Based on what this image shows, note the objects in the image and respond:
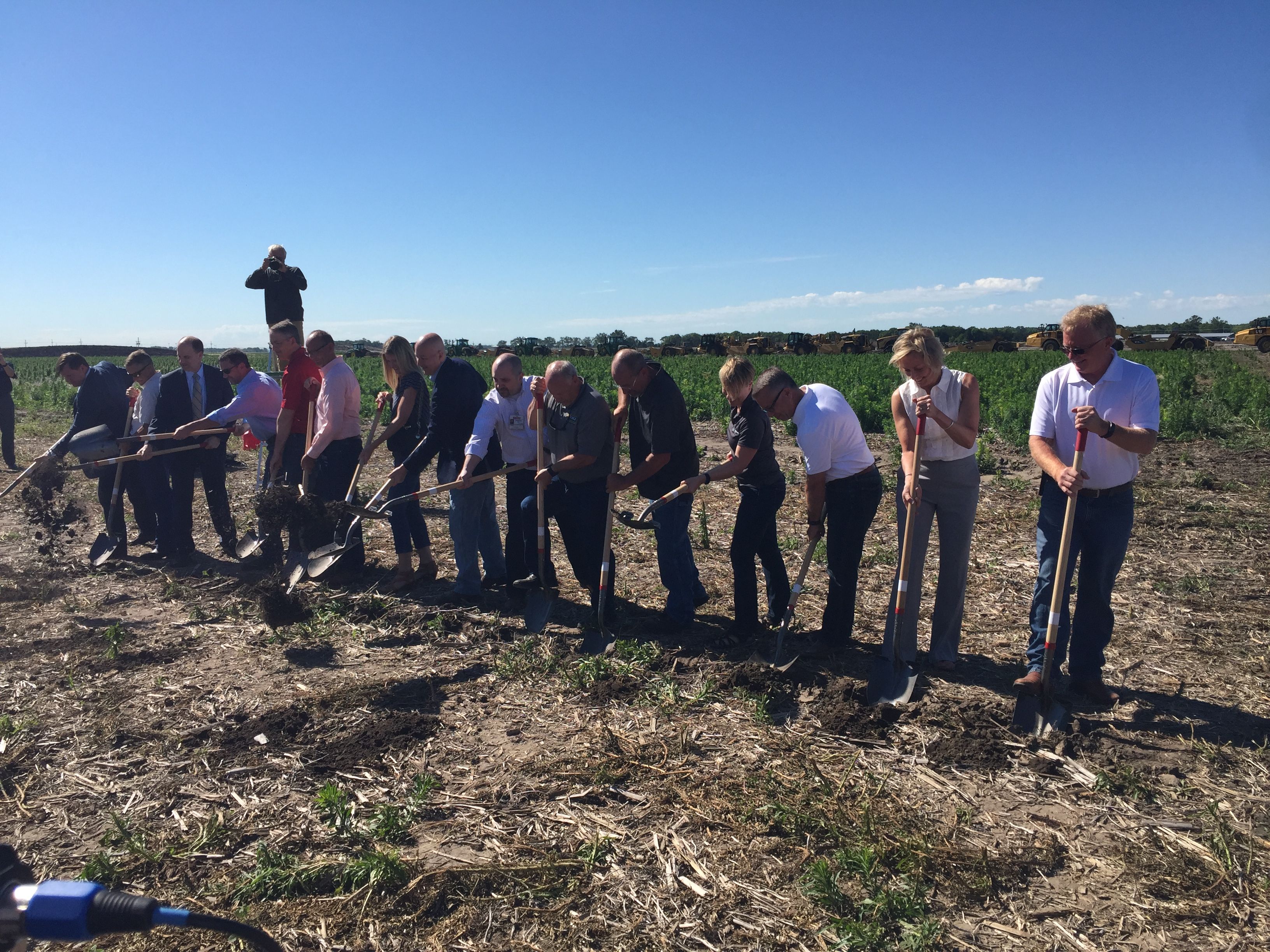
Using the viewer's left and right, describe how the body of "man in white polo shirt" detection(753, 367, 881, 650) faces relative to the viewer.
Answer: facing to the left of the viewer

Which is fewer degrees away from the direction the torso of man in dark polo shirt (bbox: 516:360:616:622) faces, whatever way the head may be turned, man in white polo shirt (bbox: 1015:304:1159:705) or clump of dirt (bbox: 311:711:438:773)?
the clump of dirt

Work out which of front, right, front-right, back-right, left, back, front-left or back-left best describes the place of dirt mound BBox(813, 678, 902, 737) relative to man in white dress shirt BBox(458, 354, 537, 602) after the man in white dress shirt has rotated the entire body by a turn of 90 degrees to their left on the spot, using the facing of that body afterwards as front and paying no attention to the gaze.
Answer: front

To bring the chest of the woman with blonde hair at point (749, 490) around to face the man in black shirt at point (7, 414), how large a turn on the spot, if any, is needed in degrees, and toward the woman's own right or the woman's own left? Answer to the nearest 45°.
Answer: approximately 45° to the woman's own right

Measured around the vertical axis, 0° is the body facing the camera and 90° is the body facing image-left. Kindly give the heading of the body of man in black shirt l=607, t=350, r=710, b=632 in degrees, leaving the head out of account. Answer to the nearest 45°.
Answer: approximately 45°

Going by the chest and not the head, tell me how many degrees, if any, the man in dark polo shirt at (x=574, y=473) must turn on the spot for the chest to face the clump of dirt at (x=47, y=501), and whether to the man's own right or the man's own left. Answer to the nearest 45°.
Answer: approximately 90° to the man's own right

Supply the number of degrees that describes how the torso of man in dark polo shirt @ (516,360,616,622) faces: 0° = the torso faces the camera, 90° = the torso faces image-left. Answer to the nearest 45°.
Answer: approximately 45°

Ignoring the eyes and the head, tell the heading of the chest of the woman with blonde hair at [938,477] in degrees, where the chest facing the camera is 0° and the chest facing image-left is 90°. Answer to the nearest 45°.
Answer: approximately 45°

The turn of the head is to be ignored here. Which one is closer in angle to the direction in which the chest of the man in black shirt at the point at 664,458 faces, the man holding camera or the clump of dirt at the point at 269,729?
the clump of dirt

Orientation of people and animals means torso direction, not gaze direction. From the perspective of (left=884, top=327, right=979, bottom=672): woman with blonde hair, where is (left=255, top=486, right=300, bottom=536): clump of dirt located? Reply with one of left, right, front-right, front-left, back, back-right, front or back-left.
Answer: front-right

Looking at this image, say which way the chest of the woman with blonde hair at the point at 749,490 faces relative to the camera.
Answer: to the viewer's left
